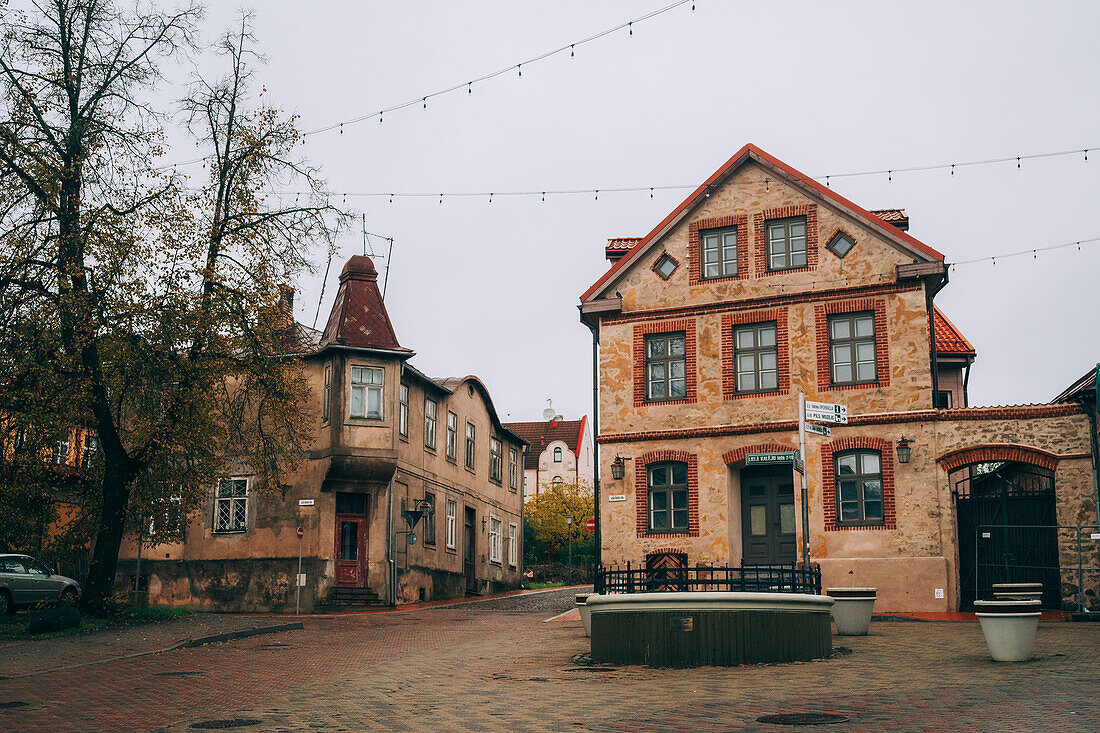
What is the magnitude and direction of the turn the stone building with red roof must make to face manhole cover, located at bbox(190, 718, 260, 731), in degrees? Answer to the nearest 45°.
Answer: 0° — it already faces it

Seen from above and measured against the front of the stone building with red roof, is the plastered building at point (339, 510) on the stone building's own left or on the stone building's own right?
on the stone building's own right

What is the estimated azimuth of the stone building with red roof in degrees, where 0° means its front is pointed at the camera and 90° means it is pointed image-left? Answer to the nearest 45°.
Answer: approximately 0°

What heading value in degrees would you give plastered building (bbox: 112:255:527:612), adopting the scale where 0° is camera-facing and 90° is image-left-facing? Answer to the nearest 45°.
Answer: approximately 315°

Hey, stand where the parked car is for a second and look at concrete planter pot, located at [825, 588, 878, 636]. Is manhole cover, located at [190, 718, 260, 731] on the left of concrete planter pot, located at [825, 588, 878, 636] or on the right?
right

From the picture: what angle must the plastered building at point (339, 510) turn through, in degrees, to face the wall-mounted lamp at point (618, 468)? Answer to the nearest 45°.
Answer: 0° — it already faces it

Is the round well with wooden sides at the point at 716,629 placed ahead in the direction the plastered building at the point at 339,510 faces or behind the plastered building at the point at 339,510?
ahead

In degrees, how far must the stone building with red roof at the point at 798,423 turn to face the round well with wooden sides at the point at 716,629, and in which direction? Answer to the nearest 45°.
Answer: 0° — it already faces it

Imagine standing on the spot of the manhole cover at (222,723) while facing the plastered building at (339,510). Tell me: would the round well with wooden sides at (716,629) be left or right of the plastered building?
right
